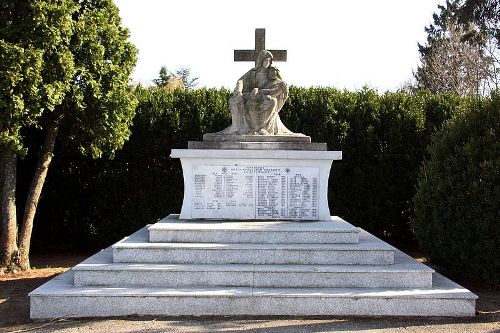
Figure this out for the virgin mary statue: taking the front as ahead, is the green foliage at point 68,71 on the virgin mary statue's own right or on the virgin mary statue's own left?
on the virgin mary statue's own right

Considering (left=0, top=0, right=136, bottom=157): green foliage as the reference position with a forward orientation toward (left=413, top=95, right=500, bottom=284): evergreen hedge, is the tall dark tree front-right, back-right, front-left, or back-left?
front-left

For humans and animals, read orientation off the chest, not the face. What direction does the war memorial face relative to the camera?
toward the camera

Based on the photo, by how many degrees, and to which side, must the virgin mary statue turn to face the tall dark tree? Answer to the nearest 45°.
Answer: approximately 135° to its left

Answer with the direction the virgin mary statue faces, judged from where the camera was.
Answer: facing the viewer

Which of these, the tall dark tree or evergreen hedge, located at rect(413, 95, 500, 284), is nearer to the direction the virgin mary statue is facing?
the evergreen hedge

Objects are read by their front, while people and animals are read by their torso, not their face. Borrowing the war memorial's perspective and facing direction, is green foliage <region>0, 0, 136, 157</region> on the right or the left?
on its right

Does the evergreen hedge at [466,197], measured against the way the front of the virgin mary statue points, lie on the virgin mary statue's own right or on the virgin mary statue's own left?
on the virgin mary statue's own left

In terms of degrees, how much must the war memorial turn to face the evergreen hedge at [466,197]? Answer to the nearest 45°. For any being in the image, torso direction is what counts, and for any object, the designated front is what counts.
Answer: approximately 90° to its left

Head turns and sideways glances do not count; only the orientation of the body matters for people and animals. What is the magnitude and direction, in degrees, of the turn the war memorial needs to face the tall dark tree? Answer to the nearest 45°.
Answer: approximately 135° to its left

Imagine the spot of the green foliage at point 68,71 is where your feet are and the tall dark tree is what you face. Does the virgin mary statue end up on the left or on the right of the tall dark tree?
right

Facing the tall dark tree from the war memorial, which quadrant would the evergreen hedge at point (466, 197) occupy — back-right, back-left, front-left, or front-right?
front-right
